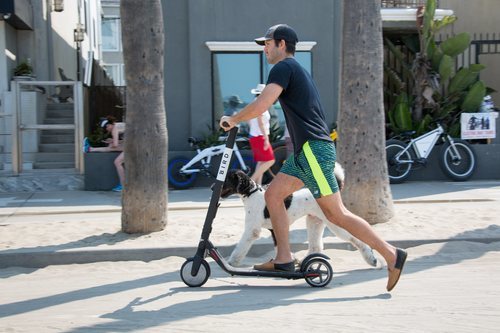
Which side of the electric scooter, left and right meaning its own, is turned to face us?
left

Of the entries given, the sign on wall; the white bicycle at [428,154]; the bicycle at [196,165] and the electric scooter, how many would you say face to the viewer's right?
2

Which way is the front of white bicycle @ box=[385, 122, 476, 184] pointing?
to the viewer's right

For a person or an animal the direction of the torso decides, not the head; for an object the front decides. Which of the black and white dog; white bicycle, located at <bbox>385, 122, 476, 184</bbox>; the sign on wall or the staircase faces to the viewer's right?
the white bicycle

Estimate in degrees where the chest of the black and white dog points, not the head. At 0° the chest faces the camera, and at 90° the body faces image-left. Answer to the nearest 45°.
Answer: approximately 90°

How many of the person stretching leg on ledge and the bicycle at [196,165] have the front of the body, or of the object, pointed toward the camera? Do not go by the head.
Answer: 0
